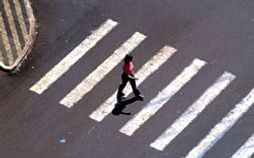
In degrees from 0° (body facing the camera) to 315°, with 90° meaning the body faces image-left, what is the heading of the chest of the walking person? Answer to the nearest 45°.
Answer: approximately 270°

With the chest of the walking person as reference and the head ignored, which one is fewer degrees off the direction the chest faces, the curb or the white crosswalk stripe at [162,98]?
the white crosswalk stripe

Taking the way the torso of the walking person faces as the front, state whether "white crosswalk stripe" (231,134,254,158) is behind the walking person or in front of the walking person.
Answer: in front

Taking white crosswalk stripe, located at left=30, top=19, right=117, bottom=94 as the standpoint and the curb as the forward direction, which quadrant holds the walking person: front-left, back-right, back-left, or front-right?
back-left

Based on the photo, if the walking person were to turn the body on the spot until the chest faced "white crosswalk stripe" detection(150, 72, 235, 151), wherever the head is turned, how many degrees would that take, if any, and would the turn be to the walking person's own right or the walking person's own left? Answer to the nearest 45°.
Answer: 0° — they already face it

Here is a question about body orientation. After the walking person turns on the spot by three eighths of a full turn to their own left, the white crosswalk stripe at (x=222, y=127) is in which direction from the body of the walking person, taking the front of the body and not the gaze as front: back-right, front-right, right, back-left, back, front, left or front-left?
back-right
